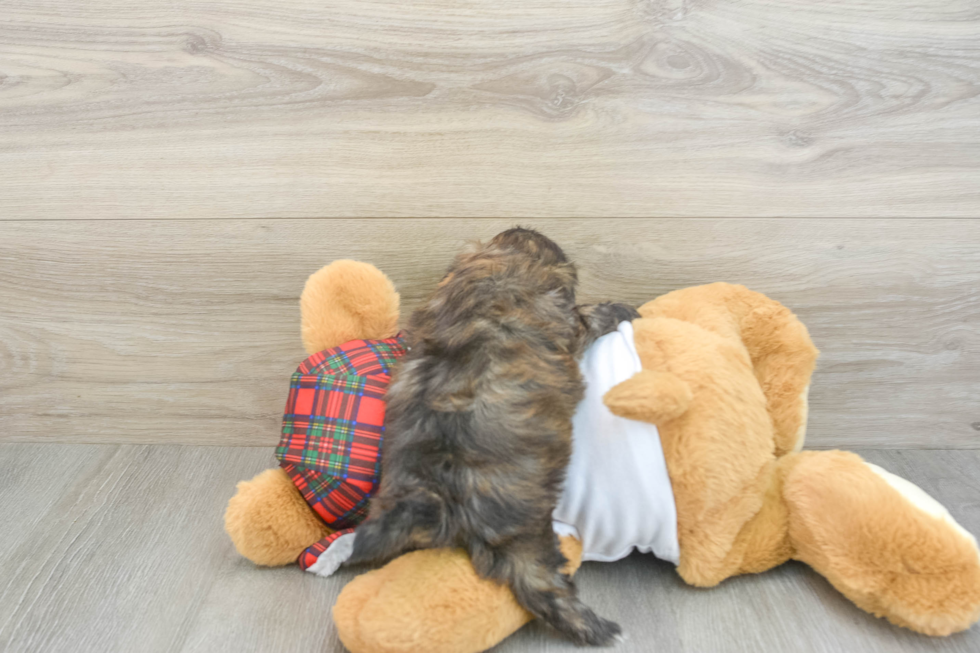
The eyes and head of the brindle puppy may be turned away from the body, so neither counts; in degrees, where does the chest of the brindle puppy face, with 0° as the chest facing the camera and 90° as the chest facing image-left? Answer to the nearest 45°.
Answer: approximately 180°
